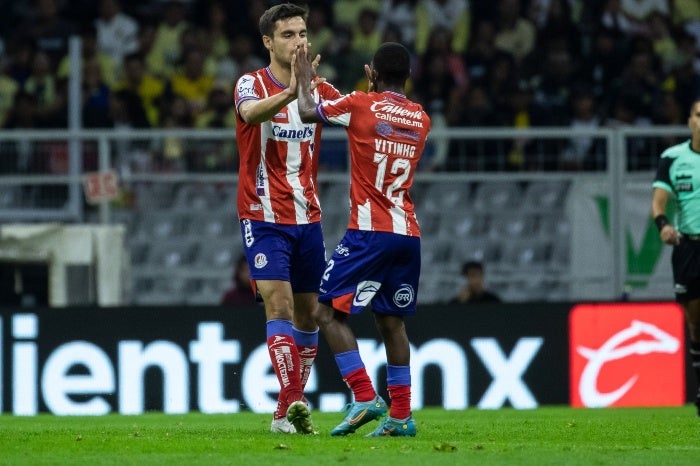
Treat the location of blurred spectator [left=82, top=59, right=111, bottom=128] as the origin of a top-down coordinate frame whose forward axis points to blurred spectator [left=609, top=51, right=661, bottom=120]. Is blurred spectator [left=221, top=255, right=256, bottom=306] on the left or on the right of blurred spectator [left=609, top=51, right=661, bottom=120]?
right

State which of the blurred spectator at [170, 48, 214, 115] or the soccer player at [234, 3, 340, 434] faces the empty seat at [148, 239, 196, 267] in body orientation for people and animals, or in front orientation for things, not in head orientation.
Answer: the blurred spectator

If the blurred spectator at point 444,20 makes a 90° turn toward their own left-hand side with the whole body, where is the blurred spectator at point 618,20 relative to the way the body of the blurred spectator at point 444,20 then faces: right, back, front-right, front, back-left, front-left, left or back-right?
front

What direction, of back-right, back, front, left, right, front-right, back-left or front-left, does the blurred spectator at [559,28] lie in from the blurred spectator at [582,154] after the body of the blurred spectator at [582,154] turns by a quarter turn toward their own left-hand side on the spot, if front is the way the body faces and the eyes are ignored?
left

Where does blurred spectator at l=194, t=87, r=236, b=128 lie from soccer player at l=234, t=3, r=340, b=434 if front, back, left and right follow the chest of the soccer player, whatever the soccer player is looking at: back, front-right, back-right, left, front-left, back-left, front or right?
back-left

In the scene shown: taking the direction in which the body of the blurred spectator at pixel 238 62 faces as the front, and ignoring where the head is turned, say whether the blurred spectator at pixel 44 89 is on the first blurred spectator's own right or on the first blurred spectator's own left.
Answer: on the first blurred spectator's own right

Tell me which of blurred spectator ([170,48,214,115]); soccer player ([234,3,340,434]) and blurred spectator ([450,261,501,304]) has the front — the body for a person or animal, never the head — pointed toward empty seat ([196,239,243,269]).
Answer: blurred spectator ([170,48,214,115])

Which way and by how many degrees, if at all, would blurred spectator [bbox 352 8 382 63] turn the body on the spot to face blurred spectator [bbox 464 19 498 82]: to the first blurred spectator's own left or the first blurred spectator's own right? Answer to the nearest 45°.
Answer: approximately 90° to the first blurred spectator's own left

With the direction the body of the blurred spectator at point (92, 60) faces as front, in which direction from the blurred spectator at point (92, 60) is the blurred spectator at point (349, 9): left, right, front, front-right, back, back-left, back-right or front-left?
left

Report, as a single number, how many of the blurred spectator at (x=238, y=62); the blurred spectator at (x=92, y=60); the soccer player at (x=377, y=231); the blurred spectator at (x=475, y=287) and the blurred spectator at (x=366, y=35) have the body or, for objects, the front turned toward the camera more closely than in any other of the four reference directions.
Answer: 4
